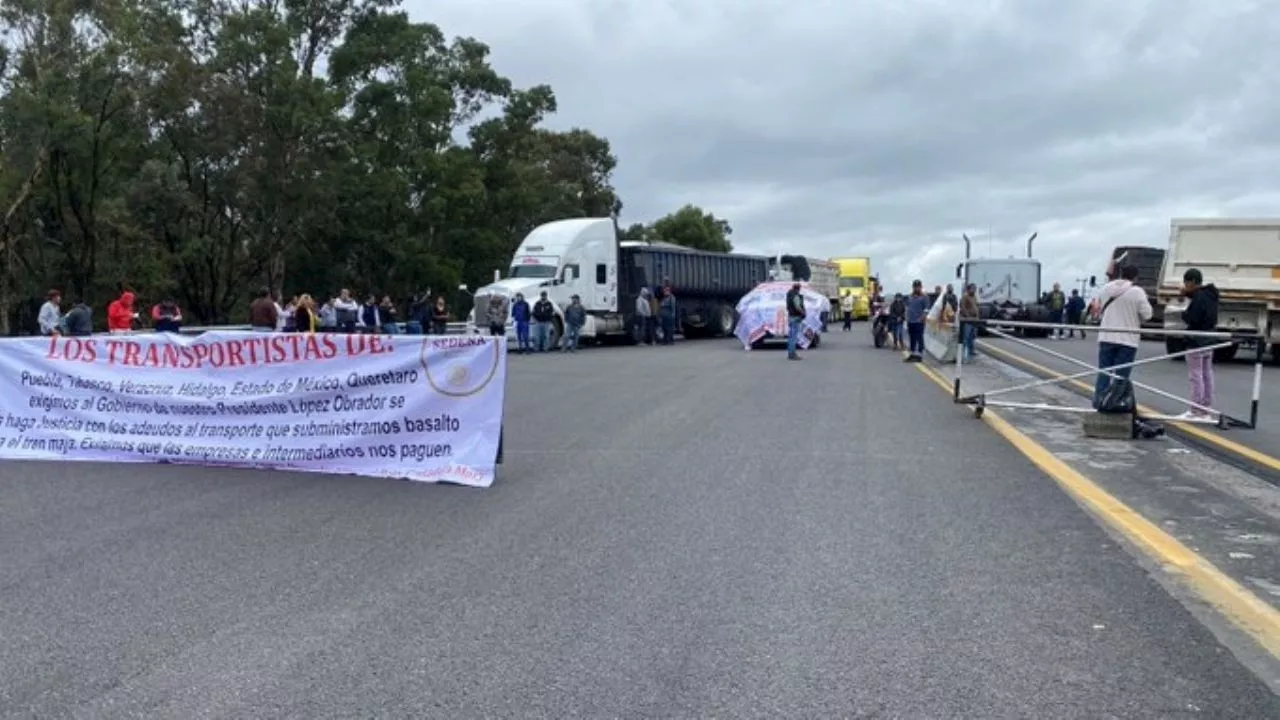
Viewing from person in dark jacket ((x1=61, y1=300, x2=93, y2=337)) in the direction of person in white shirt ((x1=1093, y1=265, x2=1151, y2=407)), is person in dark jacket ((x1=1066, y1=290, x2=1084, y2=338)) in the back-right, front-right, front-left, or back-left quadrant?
front-left

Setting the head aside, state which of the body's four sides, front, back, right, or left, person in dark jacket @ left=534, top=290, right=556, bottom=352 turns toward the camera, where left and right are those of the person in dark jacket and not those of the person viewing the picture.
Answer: front

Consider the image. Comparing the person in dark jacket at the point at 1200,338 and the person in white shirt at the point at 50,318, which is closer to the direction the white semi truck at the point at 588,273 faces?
the person in white shirt

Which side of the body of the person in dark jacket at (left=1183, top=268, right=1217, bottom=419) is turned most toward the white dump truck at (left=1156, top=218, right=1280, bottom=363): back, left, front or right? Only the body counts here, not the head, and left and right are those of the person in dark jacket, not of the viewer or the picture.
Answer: right

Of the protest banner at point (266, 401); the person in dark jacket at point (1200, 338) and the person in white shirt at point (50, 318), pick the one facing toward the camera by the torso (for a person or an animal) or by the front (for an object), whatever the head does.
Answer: the protest banner

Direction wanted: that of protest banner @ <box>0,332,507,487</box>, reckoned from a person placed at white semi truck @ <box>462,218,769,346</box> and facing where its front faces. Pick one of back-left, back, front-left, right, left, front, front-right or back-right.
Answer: front-left

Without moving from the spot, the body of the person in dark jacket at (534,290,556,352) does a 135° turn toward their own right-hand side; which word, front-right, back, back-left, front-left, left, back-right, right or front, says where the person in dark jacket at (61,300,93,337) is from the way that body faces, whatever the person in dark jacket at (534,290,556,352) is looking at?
left

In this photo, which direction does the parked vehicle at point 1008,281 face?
away from the camera

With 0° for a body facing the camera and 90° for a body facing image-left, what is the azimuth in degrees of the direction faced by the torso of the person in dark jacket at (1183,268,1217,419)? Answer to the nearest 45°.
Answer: approximately 90°

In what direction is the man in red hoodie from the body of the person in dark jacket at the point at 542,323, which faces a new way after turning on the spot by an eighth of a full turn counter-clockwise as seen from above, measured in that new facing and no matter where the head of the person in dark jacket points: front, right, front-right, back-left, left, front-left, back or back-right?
right

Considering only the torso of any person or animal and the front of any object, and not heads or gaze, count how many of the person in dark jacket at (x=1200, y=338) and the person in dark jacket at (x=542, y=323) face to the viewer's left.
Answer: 1
